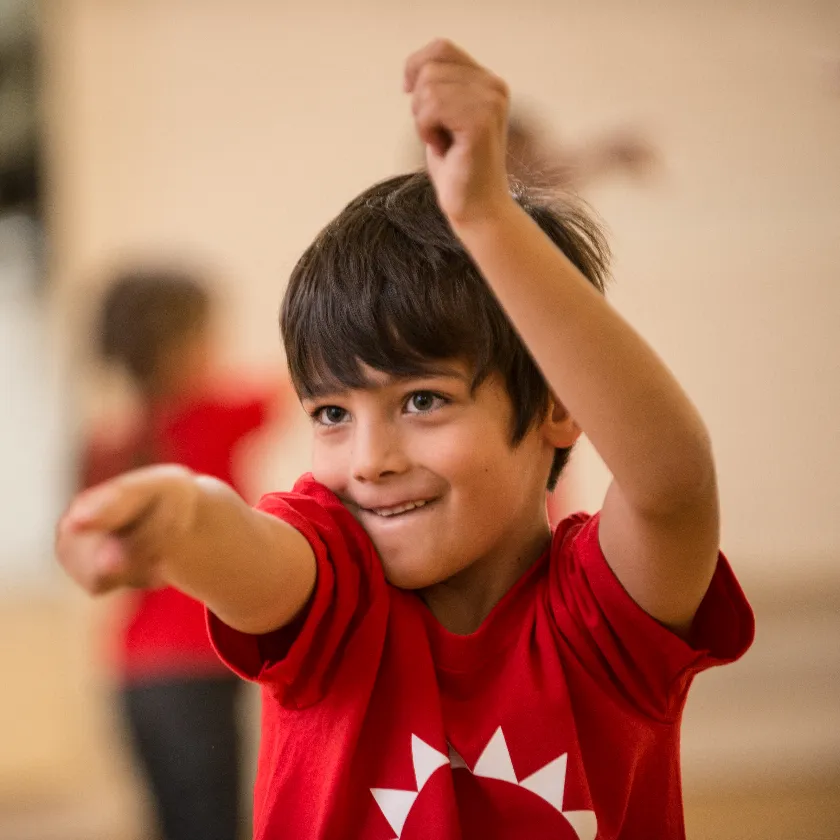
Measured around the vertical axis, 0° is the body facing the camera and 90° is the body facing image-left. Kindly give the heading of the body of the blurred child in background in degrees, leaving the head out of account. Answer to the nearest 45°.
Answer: approximately 225°

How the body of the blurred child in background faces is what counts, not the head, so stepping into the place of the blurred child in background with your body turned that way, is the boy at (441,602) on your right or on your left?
on your right

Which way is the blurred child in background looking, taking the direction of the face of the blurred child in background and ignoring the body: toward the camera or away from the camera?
away from the camera
